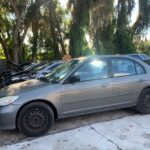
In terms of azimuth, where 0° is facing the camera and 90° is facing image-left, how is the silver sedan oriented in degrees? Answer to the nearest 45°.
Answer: approximately 45°
